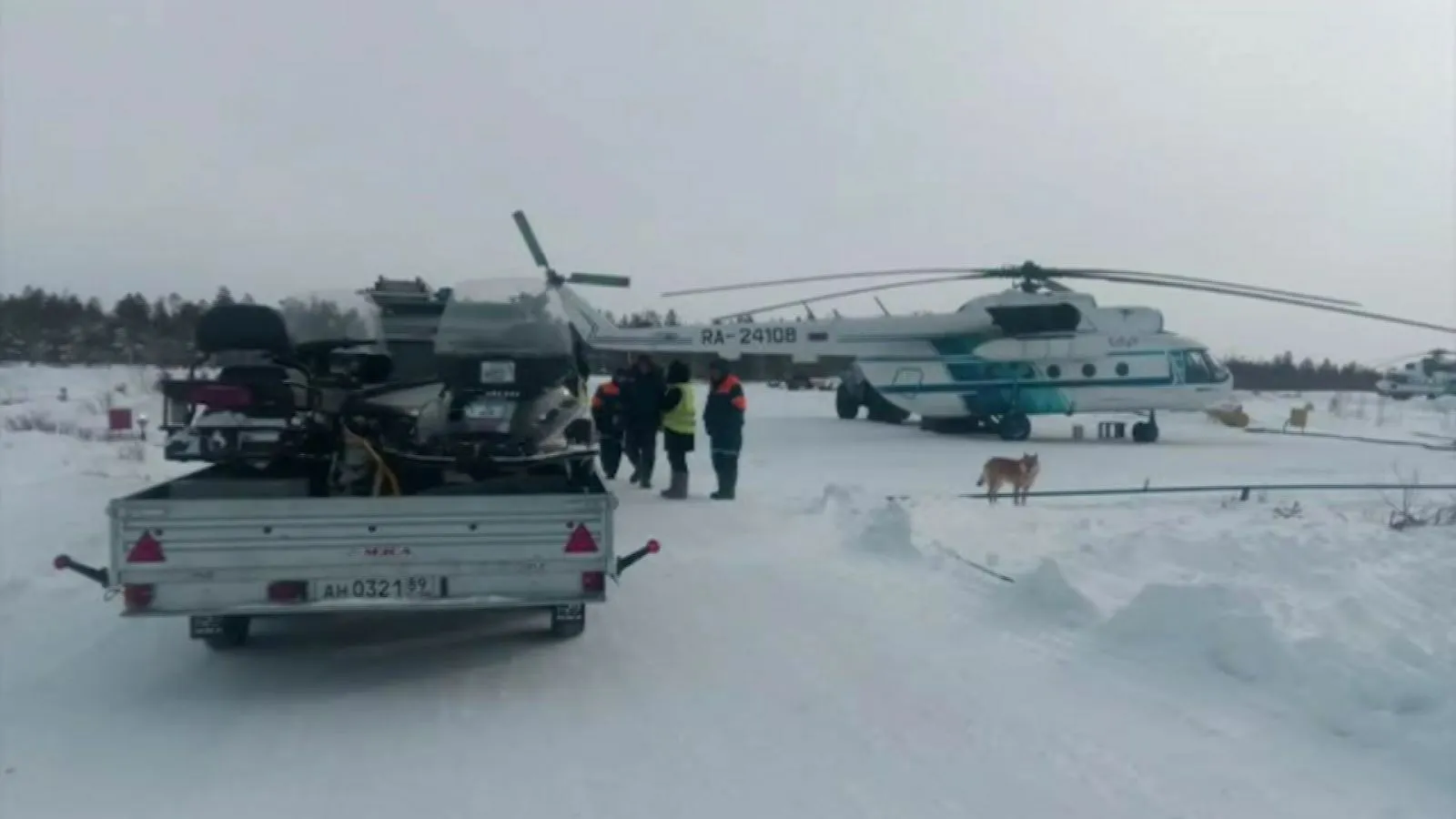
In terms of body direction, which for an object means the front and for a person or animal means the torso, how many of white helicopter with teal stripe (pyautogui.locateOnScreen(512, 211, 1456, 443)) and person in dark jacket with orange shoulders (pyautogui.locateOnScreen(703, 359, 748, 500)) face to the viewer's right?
1

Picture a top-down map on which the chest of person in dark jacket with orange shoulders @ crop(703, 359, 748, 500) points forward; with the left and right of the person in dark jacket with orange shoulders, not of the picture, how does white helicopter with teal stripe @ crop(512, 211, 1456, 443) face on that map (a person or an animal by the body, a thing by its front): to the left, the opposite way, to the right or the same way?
the opposite way

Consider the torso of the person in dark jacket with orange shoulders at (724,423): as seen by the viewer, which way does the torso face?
to the viewer's left

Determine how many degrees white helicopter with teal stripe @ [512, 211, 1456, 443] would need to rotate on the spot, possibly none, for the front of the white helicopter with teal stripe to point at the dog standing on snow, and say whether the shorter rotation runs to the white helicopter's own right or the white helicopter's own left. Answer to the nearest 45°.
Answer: approximately 90° to the white helicopter's own right

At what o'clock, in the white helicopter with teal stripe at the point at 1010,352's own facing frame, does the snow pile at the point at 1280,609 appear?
The snow pile is roughly at 3 o'clock from the white helicopter with teal stripe.

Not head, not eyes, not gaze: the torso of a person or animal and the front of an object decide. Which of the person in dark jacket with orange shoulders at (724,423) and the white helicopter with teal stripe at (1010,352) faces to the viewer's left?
the person in dark jacket with orange shoulders

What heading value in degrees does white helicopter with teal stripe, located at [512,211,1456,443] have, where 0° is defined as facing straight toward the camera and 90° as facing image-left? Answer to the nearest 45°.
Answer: approximately 270°

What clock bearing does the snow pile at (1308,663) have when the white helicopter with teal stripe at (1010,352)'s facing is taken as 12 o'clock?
The snow pile is roughly at 3 o'clock from the white helicopter with teal stripe.
